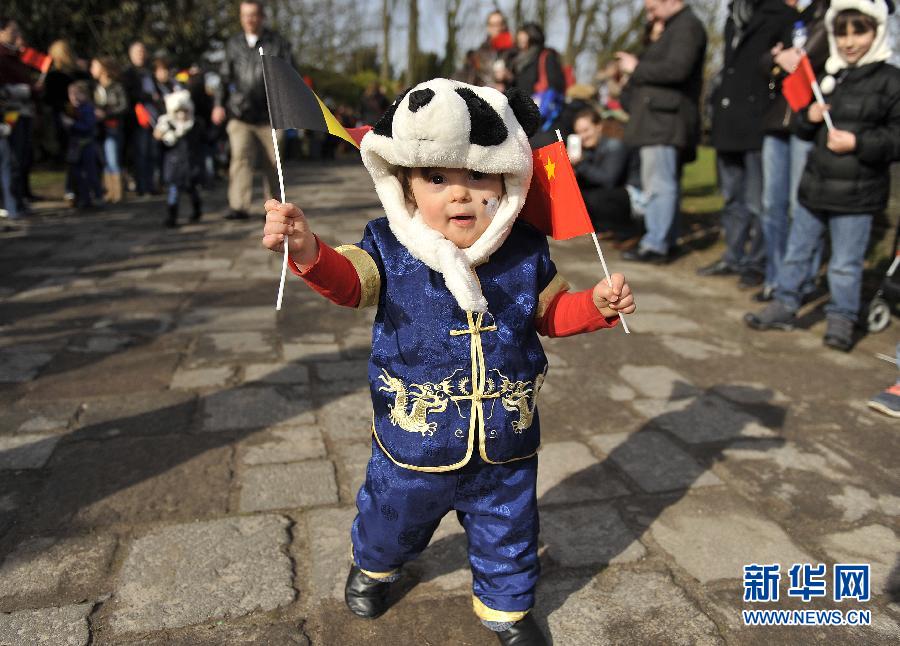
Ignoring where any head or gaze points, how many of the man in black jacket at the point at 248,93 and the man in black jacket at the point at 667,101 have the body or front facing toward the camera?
1

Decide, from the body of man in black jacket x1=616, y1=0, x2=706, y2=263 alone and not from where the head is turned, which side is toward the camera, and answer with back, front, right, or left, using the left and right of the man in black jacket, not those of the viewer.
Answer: left

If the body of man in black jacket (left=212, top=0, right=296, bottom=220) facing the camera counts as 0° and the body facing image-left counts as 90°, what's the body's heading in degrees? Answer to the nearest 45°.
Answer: approximately 0°

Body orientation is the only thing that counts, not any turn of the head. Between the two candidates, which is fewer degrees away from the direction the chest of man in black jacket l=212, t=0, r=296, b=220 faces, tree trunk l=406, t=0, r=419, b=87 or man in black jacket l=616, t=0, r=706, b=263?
the man in black jacket

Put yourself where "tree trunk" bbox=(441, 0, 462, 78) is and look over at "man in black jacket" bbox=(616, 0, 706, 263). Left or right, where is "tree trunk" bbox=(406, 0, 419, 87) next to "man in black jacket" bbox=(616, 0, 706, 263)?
right

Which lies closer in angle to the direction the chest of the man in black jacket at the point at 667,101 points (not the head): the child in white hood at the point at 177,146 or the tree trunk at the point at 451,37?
the child in white hood

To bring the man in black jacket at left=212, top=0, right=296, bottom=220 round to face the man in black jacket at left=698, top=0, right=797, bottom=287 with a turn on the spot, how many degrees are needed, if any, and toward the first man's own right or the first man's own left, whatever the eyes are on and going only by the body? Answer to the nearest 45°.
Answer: approximately 45° to the first man's own left

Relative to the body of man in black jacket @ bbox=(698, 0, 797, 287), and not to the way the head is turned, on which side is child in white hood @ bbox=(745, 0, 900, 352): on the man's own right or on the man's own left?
on the man's own left

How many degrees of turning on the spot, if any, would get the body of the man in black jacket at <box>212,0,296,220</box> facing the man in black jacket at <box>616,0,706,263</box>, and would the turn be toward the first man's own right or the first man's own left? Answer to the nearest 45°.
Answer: approximately 45° to the first man's own left

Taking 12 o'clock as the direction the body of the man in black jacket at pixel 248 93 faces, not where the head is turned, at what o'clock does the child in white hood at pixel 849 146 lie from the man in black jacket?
The child in white hood is roughly at 11 o'clock from the man in black jacket.

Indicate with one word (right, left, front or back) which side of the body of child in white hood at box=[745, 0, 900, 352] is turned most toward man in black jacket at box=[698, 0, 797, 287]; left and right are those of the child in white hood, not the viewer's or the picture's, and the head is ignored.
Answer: right

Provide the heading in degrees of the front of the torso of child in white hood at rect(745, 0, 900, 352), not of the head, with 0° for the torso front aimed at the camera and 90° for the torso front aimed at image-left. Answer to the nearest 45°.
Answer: approximately 45°
